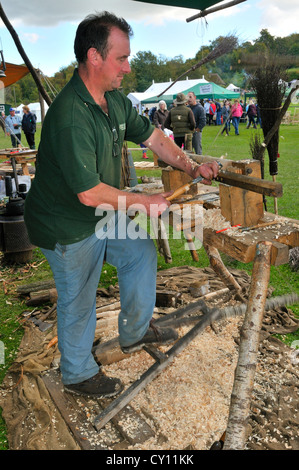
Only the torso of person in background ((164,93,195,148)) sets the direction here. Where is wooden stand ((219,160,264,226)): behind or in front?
behind

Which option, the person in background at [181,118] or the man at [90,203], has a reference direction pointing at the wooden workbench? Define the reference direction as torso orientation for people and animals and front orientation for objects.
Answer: the man

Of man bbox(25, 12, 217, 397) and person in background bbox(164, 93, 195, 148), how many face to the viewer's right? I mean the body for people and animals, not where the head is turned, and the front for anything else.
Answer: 1

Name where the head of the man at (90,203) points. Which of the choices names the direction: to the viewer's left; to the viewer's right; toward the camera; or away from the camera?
to the viewer's right

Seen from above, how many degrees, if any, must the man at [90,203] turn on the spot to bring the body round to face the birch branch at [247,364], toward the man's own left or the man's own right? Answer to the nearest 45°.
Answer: approximately 45° to the man's own right

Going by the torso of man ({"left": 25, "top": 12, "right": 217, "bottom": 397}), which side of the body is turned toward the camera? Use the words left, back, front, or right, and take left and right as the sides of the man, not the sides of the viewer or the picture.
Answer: right

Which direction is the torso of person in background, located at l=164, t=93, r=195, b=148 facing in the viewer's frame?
away from the camera

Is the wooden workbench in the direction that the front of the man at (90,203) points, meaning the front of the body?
yes

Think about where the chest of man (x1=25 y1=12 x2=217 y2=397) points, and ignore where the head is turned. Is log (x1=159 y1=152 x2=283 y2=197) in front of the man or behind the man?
in front

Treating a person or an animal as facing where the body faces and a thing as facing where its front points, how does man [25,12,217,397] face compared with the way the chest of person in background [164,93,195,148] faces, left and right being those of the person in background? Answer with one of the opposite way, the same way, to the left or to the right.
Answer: to the right
